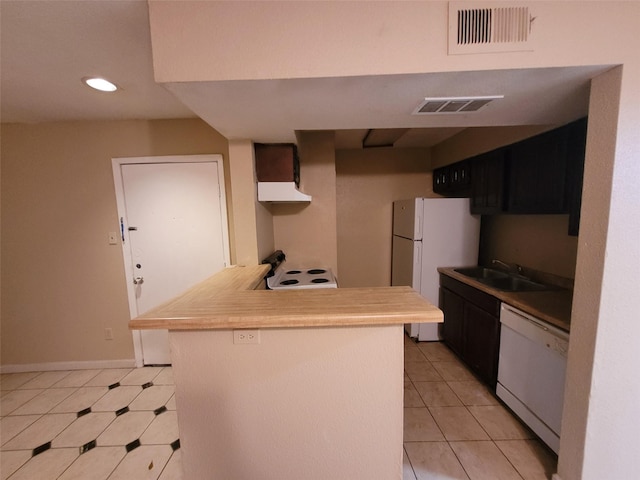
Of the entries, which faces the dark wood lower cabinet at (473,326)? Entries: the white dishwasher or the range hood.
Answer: the range hood

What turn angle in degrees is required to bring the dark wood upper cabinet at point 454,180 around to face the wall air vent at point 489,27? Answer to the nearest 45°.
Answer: approximately 45° to its left

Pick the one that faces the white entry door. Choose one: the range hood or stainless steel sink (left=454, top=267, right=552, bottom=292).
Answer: the stainless steel sink

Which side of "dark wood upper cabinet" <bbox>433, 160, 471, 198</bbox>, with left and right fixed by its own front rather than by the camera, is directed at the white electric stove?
front

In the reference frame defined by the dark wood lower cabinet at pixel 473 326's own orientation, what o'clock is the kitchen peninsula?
The kitchen peninsula is roughly at 11 o'clock from the dark wood lower cabinet.
